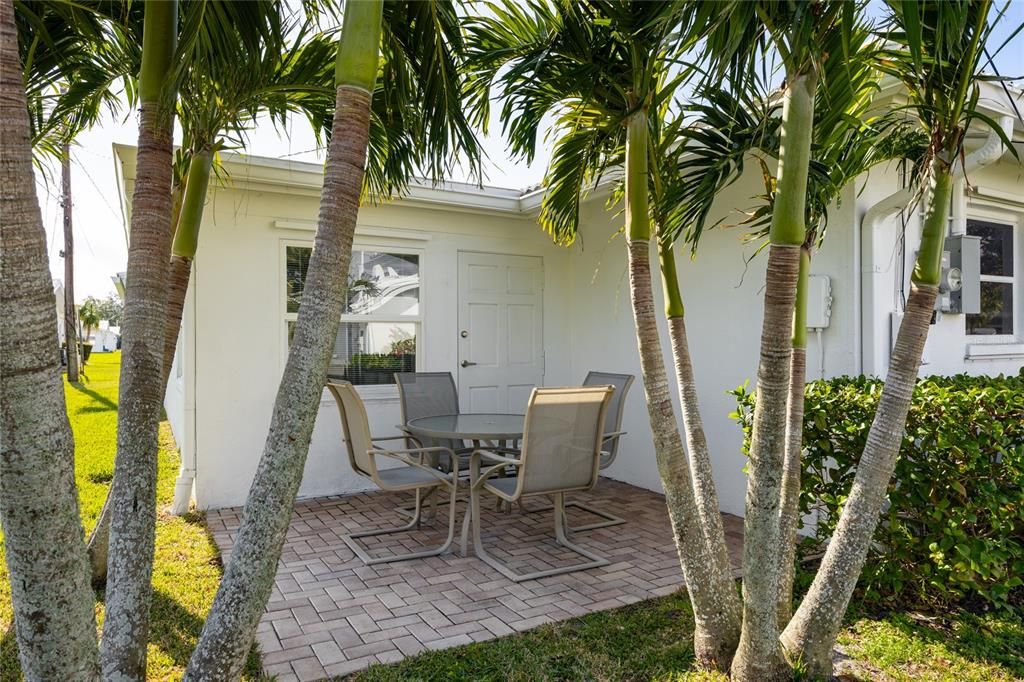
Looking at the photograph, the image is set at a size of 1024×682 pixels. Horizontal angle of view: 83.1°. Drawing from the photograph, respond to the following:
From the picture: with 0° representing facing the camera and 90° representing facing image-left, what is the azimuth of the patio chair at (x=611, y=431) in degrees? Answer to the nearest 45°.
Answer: approximately 45°

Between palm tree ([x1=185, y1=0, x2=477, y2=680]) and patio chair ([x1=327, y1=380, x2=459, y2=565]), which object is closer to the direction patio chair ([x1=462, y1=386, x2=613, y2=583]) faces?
the patio chair

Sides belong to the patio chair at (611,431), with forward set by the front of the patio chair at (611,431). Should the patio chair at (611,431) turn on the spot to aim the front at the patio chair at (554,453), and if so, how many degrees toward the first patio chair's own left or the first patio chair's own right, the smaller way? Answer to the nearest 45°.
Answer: approximately 45° to the first patio chair's own left

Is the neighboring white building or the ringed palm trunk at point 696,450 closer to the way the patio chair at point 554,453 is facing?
the neighboring white building

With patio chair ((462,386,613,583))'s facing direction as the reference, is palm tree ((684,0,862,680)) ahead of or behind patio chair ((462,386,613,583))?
behind

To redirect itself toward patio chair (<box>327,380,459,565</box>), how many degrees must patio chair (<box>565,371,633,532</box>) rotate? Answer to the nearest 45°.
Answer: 0° — it already faces it

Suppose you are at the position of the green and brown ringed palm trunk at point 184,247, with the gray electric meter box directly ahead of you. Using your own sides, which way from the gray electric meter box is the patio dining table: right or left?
left

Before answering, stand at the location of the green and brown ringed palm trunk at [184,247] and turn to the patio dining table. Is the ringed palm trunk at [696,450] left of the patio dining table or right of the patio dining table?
right

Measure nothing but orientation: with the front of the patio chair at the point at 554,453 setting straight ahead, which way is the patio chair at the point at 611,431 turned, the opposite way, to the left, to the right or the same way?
to the left

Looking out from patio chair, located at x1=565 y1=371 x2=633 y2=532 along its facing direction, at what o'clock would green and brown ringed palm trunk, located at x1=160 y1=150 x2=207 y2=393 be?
The green and brown ringed palm trunk is roughly at 12 o'clock from the patio chair.

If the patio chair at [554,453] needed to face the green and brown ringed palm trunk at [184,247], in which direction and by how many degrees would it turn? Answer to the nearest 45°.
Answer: approximately 90° to its left

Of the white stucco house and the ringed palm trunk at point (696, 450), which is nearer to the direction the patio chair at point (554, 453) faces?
the white stucco house

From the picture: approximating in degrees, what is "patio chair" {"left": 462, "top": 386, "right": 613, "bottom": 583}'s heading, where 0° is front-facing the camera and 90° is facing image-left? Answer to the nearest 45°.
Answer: approximately 135°
